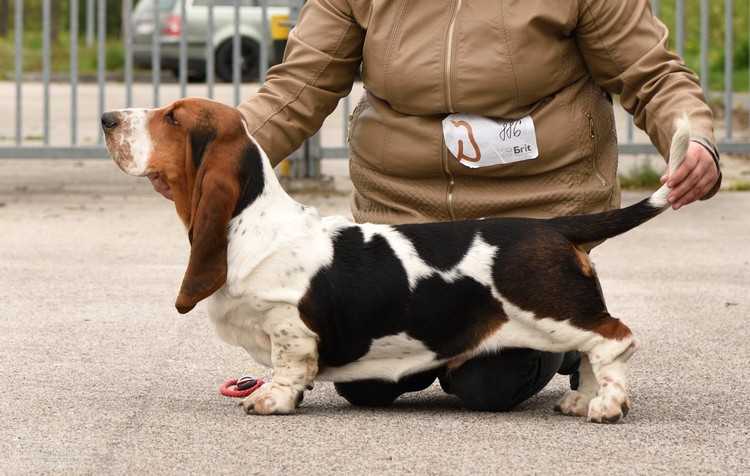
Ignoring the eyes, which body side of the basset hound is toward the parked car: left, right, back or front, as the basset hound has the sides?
right

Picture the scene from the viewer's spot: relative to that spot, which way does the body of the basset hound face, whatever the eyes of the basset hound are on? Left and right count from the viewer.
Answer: facing to the left of the viewer
